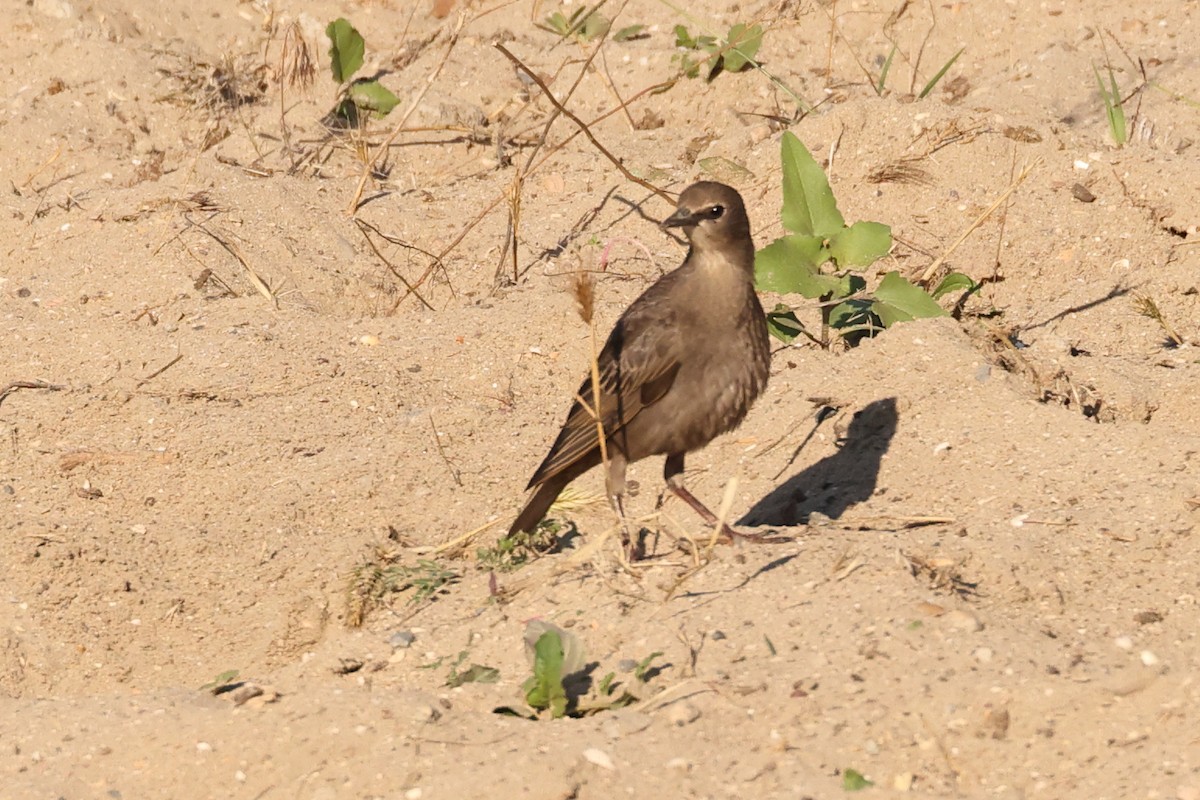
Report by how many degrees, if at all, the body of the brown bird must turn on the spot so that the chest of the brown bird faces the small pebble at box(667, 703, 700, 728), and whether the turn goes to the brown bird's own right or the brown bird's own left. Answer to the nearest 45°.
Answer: approximately 45° to the brown bird's own right

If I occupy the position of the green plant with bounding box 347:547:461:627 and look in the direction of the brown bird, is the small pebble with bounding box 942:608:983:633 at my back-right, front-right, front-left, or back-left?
front-right

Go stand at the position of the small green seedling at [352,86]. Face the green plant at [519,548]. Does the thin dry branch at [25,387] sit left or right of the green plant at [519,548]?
right

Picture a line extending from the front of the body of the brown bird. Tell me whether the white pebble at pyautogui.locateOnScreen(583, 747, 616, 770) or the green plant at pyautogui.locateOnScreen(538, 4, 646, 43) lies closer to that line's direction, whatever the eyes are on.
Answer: the white pebble

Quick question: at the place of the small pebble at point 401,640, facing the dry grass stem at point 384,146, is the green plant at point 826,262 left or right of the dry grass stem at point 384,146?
right

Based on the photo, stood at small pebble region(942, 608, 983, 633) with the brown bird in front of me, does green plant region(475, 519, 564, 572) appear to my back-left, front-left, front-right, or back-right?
front-left

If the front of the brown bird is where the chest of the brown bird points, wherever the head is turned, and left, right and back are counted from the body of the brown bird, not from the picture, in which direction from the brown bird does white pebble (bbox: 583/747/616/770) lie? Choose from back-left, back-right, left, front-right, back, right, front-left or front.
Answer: front-right

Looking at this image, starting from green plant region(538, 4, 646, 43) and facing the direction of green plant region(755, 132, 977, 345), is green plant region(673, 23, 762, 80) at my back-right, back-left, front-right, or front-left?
front-left

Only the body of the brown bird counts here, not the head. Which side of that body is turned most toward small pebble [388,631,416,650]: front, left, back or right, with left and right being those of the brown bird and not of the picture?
right

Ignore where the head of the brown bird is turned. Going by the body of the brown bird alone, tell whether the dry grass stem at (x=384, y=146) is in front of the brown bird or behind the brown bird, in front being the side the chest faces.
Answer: behind

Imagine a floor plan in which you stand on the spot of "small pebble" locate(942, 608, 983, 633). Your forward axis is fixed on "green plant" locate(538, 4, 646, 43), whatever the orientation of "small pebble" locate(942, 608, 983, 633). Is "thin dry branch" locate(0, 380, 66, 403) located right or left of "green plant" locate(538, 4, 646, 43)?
left

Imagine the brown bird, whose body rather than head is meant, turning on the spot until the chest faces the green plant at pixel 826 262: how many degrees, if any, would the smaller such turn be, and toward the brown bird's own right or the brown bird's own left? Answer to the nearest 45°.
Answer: approximately 90° to the brown bird's own left

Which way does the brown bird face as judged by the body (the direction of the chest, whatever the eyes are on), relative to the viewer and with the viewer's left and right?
facing the viewer and to the right of the viewer

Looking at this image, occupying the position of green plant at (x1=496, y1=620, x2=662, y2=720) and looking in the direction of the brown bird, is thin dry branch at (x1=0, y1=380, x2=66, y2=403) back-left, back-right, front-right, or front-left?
front-left

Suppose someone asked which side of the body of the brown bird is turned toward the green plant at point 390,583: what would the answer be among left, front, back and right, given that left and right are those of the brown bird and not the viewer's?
right
